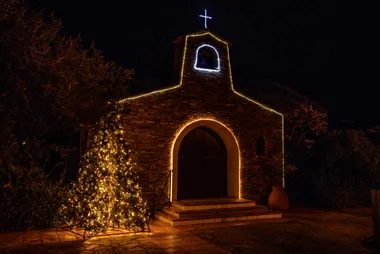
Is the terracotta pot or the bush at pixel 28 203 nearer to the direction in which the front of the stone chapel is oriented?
the terracotta pot

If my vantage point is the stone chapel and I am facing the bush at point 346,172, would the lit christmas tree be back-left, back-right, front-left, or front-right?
back-right

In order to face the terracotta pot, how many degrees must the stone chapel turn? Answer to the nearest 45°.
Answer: approximately 45° to its left

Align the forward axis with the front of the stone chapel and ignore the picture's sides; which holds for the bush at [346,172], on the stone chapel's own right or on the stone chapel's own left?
on the stone chapel's own left

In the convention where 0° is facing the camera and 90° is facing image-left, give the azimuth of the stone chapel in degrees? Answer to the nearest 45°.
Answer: approximately 315°

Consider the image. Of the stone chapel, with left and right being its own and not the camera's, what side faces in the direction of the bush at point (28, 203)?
right

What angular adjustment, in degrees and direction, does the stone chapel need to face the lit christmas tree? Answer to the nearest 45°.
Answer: approximately 90° to its right
